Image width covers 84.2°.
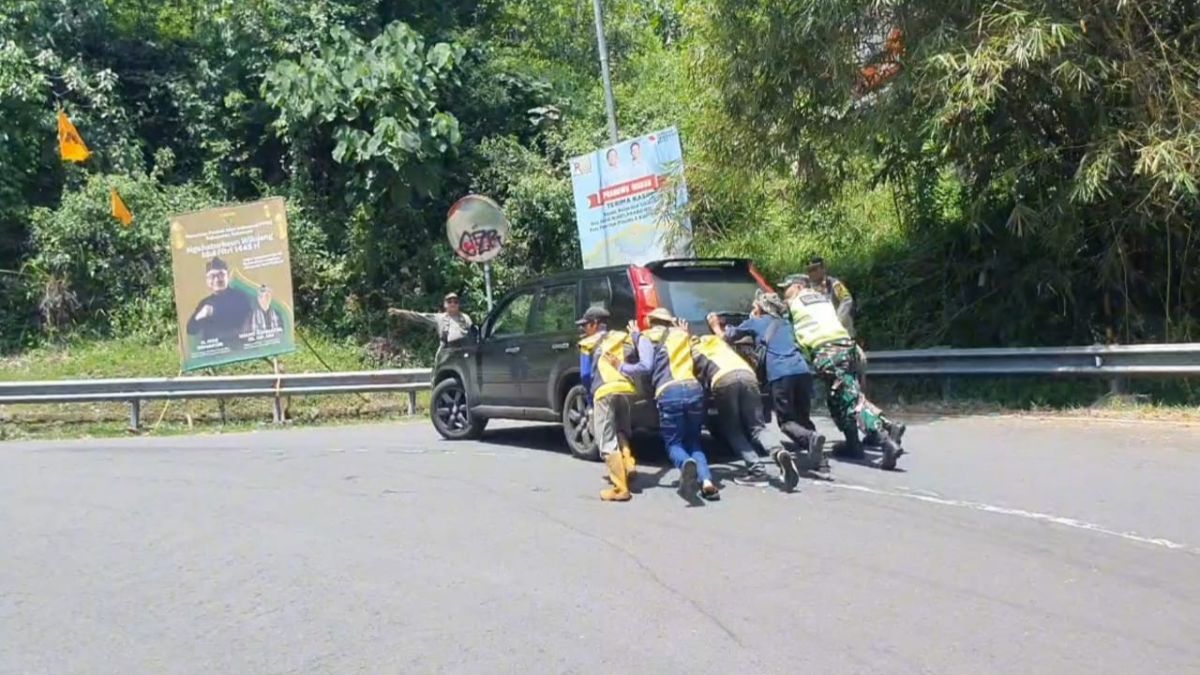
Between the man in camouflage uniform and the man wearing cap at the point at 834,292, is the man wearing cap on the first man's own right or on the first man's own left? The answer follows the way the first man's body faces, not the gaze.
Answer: on the first man's own right

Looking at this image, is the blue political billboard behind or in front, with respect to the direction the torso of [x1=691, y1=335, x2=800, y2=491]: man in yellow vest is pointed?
in front

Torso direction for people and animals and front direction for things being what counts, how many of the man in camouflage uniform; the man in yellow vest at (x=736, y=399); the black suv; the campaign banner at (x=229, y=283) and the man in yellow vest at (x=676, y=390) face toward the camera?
1

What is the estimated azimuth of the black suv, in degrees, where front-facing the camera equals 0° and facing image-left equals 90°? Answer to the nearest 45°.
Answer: approximately 135°

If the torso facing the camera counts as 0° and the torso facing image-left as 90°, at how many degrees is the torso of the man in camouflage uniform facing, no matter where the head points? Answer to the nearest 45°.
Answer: approximately 135°

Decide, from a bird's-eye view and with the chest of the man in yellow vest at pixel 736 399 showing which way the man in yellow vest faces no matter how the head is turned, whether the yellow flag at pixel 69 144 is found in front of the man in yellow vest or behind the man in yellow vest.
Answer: in front

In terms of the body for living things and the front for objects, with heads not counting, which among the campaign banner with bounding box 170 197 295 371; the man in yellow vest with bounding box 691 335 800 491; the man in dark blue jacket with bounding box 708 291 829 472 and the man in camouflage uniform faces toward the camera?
the campaign banner

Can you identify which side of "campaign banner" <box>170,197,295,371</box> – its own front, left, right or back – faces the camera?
front

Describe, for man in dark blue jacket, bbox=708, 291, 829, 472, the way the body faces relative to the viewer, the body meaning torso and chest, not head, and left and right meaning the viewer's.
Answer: facing away from the viewer and to the left of the viewer

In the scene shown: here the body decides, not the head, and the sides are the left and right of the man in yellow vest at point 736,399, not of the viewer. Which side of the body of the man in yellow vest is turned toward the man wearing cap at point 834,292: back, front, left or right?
right

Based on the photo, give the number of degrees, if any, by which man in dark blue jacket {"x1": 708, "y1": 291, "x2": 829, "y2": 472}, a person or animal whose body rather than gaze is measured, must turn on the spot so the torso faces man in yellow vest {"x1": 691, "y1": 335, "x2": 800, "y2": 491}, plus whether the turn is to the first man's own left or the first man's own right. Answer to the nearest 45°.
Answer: approximately 90° to the first man's own left

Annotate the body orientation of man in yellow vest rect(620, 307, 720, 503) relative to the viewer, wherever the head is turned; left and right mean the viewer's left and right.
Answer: facing away from the viewer and to the left of the viewer

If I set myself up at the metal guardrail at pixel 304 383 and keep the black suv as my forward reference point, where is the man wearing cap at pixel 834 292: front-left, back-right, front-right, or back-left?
front-left

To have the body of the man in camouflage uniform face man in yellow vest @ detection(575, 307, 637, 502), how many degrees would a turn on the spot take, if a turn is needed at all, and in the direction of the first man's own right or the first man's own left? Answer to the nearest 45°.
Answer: approximately 90° to the first man's own left
